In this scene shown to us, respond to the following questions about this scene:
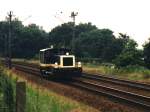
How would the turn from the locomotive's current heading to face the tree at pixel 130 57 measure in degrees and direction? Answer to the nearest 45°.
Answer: approximately 90° to its left

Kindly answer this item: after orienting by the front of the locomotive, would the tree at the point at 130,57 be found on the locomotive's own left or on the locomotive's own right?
on the locomotive's own left
